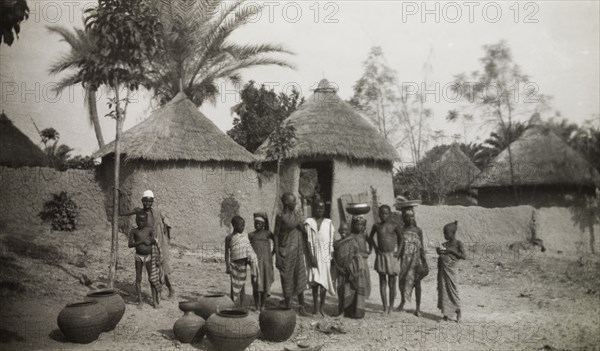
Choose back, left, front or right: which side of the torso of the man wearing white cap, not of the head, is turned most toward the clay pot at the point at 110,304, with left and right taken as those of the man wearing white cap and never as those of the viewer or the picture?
front

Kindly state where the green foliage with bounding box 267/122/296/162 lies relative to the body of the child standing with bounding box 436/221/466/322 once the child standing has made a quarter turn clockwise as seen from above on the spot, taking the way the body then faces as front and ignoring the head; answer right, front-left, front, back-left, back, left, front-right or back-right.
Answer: front

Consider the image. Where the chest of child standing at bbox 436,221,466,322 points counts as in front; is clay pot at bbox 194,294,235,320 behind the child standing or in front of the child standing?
in front

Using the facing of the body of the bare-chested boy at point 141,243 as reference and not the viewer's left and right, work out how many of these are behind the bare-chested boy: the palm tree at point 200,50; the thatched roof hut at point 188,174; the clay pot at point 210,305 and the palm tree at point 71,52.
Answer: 3

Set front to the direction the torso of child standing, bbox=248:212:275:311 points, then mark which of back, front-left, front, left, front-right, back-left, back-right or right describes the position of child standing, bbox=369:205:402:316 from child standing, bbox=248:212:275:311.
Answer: left

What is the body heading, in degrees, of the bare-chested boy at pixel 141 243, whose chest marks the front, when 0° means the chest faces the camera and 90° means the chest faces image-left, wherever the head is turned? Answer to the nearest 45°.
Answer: approximately 0°

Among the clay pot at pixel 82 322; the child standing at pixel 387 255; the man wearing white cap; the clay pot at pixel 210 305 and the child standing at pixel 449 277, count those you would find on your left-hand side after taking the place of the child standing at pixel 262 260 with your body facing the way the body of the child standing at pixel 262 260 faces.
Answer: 2

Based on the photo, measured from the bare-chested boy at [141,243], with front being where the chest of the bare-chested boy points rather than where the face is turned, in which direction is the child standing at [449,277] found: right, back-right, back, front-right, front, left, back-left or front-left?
left

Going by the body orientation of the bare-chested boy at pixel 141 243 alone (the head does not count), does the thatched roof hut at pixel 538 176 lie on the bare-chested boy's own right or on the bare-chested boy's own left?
on the bare-chested boy's own left

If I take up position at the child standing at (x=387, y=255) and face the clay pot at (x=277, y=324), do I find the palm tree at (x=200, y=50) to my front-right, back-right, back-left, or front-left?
back-right

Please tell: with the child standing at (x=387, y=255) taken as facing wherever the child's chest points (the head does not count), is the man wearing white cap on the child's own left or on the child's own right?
on the child's own right

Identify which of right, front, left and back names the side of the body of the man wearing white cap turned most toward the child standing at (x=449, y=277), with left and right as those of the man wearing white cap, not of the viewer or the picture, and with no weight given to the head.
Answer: left

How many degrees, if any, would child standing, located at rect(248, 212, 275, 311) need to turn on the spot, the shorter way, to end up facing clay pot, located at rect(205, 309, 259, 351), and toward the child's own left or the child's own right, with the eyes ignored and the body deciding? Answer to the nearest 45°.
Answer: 0° — they already face it

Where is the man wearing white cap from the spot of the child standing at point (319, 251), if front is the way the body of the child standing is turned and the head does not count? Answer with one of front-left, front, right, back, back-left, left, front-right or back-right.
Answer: right

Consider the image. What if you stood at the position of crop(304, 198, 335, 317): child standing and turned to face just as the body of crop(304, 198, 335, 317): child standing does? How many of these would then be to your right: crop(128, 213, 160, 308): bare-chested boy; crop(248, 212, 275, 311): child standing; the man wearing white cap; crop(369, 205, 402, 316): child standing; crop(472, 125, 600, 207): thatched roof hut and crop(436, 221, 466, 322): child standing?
3
